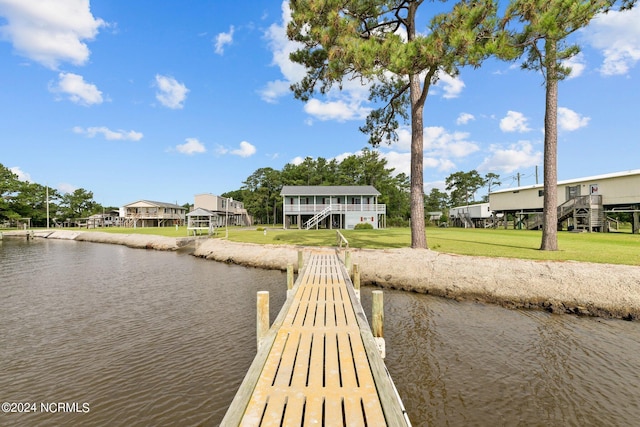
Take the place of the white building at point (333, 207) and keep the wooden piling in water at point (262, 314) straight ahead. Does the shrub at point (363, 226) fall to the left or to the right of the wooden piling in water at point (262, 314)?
left

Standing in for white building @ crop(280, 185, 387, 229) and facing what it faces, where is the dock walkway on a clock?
The dock walkway is roughly at 12 o'clock from the white building.

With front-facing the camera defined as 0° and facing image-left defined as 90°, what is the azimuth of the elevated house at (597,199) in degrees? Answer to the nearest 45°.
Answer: approximately 45°

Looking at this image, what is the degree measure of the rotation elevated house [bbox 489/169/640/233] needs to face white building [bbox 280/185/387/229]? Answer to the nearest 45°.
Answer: approximately 45° to its right

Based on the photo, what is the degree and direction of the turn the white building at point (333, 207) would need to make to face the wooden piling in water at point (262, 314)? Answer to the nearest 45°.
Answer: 0° — it already faces it

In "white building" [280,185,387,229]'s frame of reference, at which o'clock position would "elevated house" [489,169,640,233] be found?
The elevated house is roughly at 10 o'clock from the white building.

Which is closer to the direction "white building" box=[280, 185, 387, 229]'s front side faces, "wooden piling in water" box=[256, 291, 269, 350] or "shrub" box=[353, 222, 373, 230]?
the wooden piling in water
